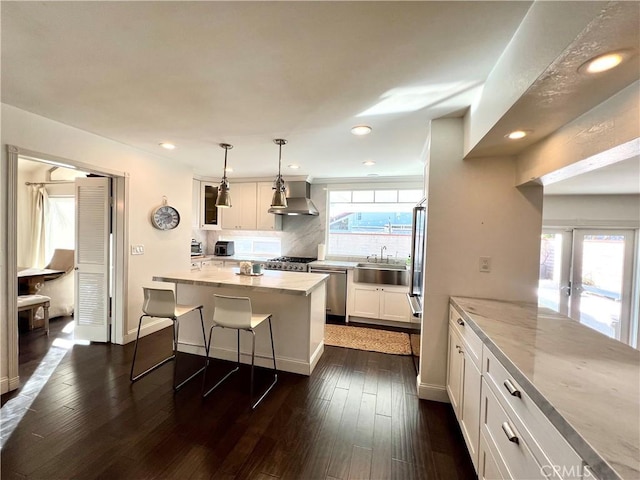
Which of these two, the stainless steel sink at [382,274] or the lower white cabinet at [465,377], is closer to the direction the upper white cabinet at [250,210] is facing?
the lower white cabinet

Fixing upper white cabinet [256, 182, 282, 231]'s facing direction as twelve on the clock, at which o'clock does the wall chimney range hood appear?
The wall chimney range hood is roughly at 10 o'clock from the upper white cabinet.

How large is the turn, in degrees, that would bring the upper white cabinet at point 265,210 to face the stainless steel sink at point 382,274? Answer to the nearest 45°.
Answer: approximately 45° to its left

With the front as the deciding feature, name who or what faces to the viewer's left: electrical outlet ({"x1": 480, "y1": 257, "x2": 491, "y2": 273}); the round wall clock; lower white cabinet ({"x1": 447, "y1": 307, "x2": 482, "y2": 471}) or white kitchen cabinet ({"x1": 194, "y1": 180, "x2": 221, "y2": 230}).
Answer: the lower white cabinet

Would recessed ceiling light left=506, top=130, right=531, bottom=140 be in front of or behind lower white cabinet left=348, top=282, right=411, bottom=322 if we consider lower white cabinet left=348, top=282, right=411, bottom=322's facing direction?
in front

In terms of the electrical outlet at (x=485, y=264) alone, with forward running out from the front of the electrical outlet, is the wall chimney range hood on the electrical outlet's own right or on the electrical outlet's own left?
on the electrical outlet's own right

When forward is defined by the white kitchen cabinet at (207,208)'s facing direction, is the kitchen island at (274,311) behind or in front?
in front

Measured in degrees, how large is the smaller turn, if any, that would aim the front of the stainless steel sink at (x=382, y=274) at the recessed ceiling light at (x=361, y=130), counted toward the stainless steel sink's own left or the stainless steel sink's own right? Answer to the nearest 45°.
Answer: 0° — it already faces it

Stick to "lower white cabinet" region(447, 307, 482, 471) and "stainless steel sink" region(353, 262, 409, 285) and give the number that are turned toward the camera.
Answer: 1

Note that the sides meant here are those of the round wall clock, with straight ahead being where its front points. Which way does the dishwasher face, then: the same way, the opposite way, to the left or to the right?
to the right

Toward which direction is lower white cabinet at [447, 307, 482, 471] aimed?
to the viewer's left

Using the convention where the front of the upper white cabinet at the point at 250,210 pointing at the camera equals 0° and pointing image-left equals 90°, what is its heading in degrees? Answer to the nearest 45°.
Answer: approximately 0°

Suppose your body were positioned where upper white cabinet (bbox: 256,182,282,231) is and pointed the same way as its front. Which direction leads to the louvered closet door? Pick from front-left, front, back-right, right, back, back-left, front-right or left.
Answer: front-right
